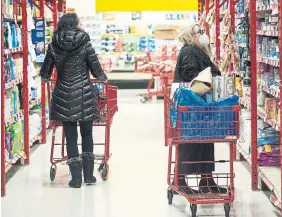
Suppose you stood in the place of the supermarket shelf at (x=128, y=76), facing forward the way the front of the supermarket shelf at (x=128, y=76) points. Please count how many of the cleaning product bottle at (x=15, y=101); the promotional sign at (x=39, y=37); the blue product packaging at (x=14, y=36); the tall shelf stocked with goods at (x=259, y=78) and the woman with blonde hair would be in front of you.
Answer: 5

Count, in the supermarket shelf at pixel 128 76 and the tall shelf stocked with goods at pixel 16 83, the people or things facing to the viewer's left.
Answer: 0

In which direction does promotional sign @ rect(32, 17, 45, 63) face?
toward the camera

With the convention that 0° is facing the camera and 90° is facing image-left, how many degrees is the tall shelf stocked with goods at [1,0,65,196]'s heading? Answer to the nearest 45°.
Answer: approximately 270°

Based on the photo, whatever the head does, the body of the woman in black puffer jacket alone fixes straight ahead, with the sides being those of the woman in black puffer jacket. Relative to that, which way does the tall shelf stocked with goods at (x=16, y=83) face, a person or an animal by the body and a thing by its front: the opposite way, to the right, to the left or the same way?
to the right

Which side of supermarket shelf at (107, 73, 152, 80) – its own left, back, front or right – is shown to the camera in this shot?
front

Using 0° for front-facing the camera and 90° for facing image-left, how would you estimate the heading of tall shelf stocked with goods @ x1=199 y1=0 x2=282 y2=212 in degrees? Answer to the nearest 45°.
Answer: approximately 90°

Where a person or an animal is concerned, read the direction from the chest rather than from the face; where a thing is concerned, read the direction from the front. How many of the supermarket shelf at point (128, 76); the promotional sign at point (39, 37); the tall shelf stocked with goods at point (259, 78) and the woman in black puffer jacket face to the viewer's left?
1

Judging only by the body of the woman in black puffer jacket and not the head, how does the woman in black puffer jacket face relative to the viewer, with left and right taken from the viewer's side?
facing away from the viewer

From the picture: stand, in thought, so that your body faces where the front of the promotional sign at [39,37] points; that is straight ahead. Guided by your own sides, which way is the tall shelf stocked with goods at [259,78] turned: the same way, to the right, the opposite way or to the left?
to the right

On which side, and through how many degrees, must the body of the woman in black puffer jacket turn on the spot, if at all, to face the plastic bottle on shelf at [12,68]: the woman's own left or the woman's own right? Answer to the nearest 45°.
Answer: approximately 45° to the woman's own left
